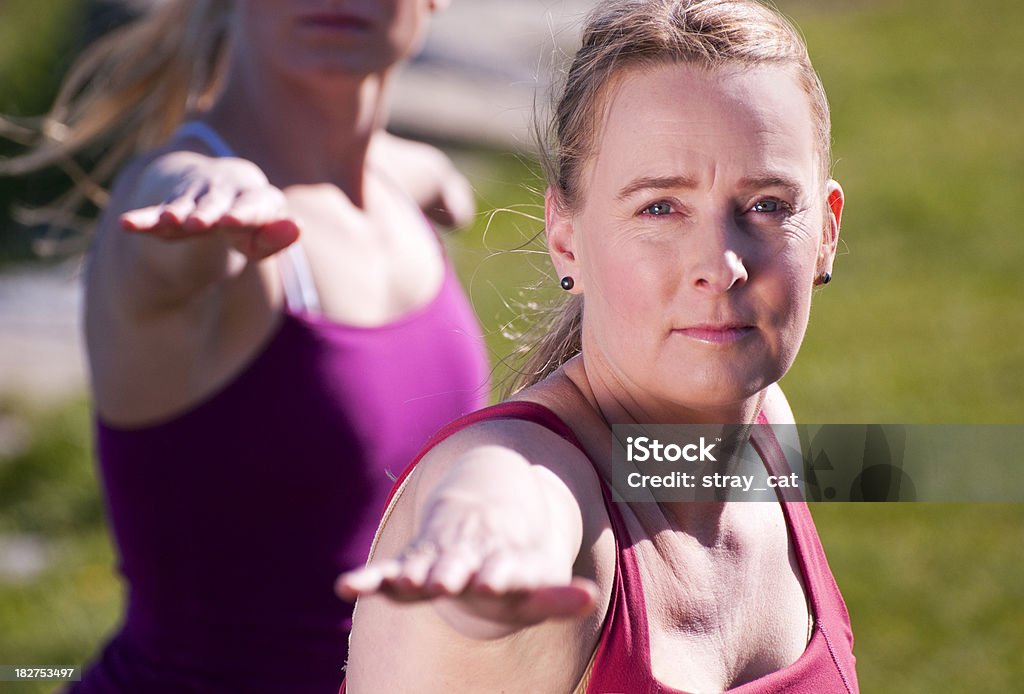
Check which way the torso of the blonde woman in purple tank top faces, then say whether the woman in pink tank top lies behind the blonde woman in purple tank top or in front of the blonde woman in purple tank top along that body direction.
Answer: in front

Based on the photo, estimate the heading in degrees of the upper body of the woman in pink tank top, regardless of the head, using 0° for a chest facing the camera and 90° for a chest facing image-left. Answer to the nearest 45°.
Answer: approximately 315°

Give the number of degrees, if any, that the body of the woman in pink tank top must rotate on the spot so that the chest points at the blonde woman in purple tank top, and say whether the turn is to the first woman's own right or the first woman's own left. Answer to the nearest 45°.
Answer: approximately 180°
